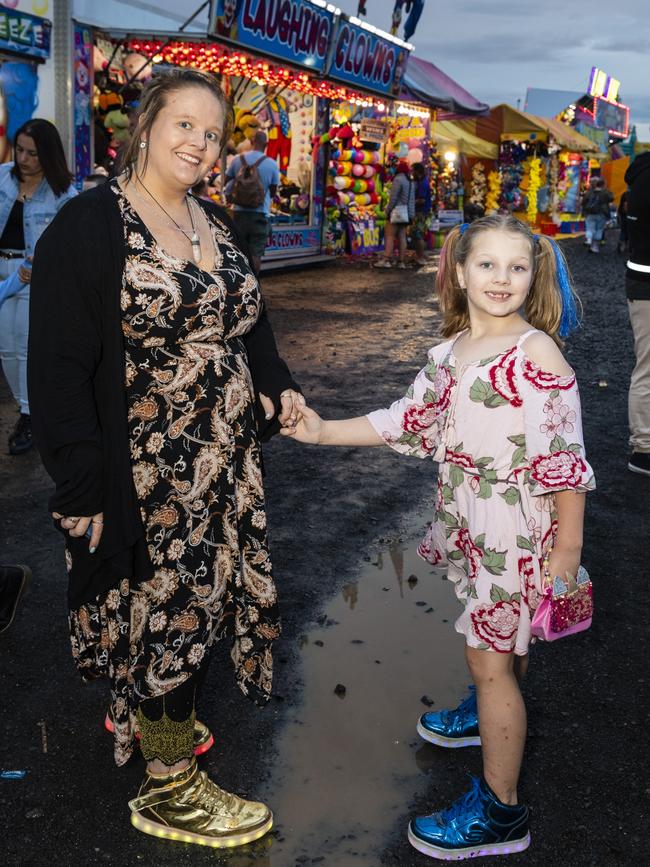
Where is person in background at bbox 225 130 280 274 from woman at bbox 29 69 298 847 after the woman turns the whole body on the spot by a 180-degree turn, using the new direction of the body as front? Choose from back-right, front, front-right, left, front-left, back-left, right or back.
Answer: front-right

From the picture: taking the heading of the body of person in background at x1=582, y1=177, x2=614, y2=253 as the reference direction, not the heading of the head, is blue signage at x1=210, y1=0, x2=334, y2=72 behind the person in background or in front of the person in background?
behind

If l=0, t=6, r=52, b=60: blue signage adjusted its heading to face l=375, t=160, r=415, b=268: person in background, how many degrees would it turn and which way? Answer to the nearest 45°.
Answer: approximately 90° to its left

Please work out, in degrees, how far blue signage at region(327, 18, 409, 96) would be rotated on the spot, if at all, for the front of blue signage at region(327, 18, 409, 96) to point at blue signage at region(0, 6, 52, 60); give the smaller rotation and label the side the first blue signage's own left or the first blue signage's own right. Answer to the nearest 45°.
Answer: approximately 90° to the first blue signage's own right

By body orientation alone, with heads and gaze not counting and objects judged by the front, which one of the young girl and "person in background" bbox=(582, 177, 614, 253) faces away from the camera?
the person in background

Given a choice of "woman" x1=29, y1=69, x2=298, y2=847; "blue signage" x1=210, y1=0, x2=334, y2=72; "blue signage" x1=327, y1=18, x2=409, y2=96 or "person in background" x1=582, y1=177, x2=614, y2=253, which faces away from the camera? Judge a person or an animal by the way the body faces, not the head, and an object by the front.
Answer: the person in background

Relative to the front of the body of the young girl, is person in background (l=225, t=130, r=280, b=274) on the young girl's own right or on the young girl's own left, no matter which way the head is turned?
on the young girl's own right

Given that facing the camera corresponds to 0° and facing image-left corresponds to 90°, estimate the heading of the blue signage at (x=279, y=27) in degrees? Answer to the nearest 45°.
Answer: approximately 315°

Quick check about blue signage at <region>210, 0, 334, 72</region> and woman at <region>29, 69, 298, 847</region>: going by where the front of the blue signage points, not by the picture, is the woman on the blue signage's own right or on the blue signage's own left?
on the blue signage's own right

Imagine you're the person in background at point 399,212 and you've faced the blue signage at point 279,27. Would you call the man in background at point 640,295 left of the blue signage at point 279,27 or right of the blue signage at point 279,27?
left
